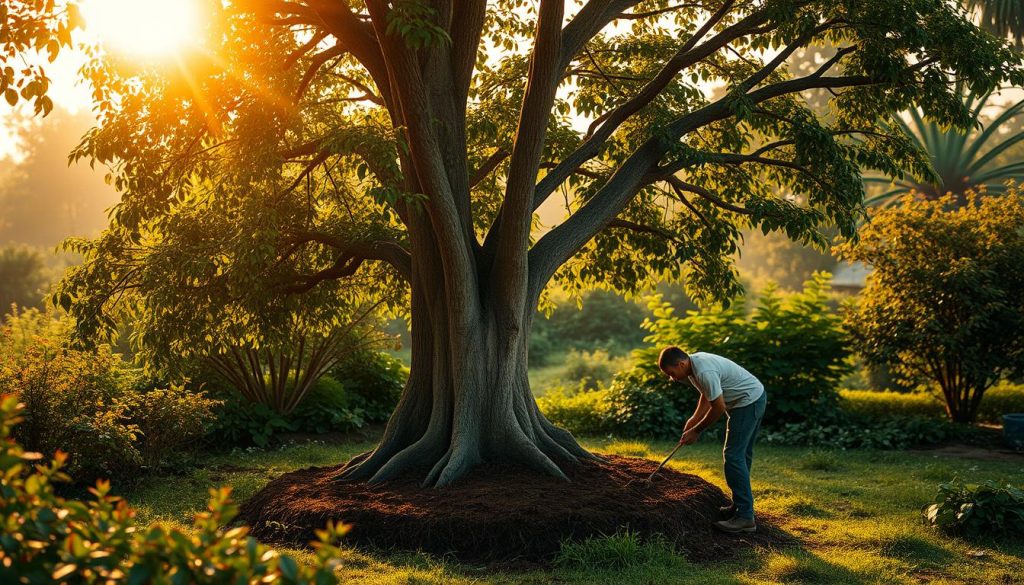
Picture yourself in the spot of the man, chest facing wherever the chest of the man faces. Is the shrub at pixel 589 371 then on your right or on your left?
on your right

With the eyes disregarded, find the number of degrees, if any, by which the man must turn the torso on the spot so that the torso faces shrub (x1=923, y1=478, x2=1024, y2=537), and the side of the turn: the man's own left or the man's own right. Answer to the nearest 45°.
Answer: approximately 180°

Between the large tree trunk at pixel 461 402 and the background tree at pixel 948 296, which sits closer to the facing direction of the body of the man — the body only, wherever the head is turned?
the large tree trunk

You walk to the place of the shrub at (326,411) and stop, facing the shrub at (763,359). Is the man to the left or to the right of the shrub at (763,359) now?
right

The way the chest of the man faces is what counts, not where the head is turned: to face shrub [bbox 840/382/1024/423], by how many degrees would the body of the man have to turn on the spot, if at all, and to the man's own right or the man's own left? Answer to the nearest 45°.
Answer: approximately 90° to the man's own right

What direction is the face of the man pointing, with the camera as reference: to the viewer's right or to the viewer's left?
to the viewer's left

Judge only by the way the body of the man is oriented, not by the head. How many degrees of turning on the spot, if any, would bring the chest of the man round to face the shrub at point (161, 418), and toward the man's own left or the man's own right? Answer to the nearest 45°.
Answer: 0° — they already face it

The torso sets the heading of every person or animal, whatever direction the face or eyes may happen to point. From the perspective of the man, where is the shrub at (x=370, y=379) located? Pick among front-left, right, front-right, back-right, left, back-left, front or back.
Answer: front-right

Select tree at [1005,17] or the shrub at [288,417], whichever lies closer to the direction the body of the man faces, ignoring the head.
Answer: the shrub

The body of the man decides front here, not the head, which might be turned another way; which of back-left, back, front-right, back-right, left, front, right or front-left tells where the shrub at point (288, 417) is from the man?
front-right

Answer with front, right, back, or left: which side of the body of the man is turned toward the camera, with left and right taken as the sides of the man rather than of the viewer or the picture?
left

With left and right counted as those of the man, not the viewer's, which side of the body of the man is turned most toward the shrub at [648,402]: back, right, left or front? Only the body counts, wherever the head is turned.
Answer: right

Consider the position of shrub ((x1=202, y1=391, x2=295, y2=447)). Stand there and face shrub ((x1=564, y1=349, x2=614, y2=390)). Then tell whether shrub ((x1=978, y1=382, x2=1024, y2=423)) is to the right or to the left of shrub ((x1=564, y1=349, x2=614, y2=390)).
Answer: right

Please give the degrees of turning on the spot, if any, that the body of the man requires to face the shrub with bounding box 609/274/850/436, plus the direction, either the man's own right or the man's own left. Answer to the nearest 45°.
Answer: approximately 90° to the man's own right

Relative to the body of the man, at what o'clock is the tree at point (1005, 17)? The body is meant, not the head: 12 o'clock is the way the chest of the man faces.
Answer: The tree is roughly at 4 o'clock from the man.

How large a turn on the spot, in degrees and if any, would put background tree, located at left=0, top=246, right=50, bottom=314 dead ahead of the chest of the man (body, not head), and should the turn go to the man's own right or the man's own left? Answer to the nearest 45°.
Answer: approximately 45° to the man's own right
